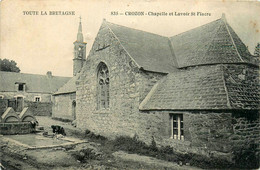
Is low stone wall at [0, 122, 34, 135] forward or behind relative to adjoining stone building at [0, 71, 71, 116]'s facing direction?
forward

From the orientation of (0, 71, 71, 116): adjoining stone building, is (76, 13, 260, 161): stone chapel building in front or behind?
in front

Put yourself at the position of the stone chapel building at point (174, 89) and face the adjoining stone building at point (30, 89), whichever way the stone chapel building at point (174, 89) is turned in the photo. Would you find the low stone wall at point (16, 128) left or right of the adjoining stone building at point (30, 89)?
left

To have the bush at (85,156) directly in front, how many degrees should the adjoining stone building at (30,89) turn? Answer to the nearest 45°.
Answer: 0° — it already faces it

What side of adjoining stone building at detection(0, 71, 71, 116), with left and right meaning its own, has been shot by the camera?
front

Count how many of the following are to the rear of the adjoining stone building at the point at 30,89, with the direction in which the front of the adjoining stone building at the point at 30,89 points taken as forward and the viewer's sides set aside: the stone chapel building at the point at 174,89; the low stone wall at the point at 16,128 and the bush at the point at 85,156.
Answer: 0
